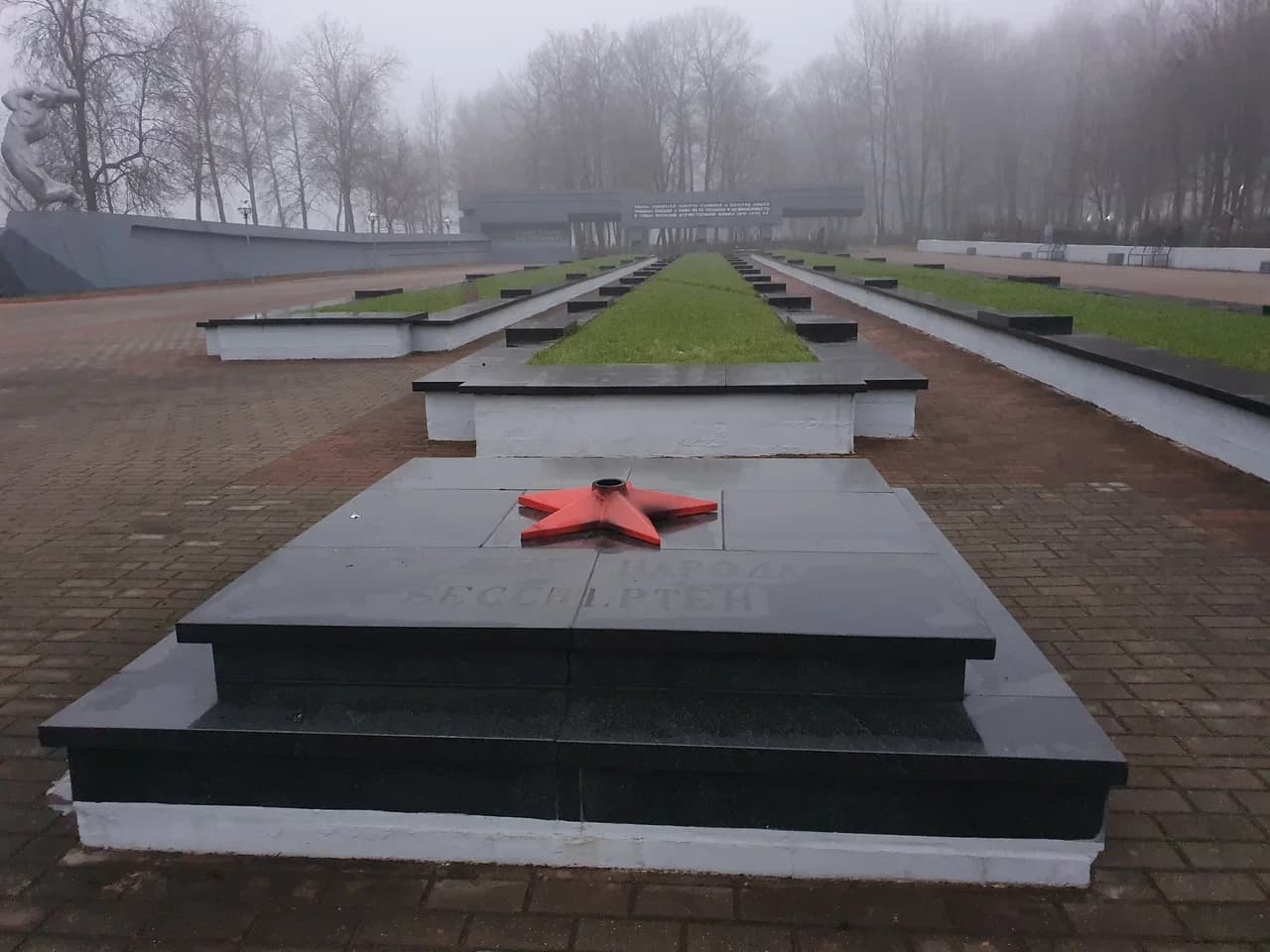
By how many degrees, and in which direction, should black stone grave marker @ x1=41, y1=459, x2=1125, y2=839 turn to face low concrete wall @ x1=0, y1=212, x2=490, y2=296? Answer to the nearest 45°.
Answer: approximately 135° to its right

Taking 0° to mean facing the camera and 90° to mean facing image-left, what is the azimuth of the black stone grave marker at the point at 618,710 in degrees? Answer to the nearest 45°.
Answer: approximately 0°

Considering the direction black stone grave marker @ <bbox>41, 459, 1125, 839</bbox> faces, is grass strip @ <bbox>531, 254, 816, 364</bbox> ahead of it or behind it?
behind

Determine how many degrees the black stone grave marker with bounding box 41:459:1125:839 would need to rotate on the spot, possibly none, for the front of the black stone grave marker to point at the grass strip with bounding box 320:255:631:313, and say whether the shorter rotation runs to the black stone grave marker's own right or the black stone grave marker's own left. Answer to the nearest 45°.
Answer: approximately 180°

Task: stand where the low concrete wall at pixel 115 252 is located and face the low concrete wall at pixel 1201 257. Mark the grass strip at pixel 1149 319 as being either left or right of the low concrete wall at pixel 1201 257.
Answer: right

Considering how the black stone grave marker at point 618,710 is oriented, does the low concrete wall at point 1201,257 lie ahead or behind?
behind

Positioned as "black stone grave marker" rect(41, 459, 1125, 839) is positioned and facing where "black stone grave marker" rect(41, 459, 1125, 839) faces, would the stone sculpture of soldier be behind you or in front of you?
behind

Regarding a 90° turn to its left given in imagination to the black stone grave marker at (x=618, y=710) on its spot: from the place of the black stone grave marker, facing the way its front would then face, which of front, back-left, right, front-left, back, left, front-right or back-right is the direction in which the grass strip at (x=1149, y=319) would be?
front-left

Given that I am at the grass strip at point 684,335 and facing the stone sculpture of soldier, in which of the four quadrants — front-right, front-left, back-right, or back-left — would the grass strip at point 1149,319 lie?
back-right
